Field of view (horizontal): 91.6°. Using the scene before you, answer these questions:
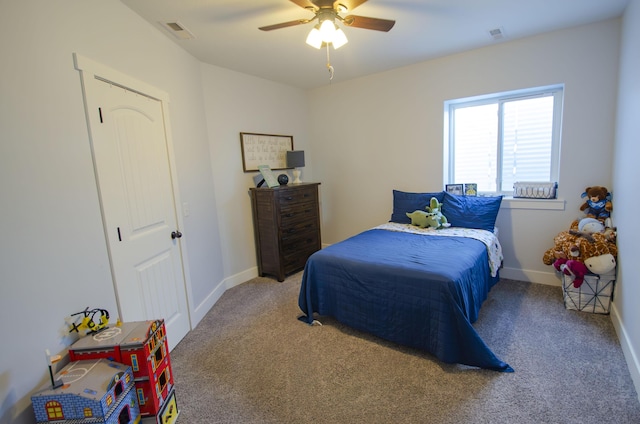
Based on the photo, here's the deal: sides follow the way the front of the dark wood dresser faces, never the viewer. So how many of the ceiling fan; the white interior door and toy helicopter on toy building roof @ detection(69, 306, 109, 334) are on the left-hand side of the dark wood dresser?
0

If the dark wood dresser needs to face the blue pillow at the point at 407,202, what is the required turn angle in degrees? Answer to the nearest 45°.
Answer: approximately 45° to its left

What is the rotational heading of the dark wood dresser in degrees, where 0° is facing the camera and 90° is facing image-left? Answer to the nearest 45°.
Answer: approximately 315°

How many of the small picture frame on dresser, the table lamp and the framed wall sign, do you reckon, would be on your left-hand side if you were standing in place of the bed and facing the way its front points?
0

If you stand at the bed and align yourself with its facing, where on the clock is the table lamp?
The table lamp is roughly at 3 o'clock from the bed.

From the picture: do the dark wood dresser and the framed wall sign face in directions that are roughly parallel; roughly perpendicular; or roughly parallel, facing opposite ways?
roughly parallel

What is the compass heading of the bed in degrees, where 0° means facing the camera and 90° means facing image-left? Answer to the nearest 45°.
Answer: approximately 45°

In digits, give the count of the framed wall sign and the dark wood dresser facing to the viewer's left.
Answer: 0

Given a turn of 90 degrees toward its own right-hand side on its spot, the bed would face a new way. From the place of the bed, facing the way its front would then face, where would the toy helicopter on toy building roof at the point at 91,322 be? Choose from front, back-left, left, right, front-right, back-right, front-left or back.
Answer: left

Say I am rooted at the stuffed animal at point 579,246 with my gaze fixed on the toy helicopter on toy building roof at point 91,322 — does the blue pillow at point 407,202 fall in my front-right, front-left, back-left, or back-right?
front-right

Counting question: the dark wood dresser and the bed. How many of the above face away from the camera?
0

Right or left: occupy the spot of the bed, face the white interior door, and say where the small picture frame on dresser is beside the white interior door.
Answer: right

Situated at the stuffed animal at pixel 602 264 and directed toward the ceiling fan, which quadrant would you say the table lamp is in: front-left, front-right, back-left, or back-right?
front-right
